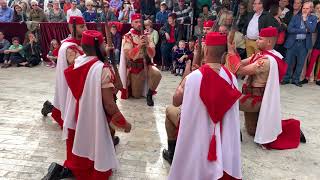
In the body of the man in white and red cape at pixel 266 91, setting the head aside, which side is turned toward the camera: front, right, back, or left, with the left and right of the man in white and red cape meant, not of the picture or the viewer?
left

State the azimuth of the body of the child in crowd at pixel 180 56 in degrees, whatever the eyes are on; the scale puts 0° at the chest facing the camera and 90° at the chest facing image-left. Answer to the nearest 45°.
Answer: approximately 0°

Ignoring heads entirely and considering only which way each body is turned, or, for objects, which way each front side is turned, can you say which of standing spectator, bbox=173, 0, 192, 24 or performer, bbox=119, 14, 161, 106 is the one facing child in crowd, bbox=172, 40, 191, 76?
the standing spectator

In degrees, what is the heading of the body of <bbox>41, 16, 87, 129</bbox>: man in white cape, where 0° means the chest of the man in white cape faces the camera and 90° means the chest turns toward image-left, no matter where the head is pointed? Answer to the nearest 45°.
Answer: approximately 270°

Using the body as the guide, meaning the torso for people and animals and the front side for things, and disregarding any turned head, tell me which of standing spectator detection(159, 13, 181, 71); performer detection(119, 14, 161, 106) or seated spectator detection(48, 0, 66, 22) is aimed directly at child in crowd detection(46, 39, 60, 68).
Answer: the seated spectator

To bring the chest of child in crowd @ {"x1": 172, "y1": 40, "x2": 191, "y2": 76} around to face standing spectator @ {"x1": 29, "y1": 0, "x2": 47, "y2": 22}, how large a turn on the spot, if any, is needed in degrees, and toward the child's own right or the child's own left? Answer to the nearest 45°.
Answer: approximately 90° to the child's own right

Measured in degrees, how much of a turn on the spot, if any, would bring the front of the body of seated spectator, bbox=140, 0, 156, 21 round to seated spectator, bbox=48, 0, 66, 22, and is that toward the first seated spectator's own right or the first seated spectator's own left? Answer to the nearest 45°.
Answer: approximately 90° to the first seated spectator's own right

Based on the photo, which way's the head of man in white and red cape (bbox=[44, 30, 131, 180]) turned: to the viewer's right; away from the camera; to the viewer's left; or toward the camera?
away from the camera

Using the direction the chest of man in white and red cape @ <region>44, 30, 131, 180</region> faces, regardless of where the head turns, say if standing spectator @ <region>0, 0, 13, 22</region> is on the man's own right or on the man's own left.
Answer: on the man's own left

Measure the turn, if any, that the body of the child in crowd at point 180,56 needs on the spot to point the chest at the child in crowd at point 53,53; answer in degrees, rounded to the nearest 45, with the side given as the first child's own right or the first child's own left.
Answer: approximately 90° to the first child's own right

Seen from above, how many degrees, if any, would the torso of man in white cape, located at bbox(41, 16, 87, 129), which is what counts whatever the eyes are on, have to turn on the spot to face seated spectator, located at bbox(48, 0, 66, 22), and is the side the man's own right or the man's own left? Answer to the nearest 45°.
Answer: approximately 90° to the man's own left

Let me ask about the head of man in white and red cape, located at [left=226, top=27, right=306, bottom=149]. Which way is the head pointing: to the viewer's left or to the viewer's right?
to the viewer's left

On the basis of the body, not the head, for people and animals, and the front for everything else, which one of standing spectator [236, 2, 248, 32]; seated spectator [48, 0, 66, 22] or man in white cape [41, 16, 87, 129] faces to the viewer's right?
the man in white cape

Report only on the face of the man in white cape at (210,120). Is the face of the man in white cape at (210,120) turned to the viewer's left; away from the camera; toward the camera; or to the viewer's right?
away from the camera
